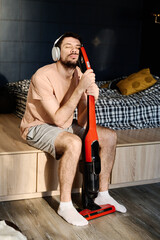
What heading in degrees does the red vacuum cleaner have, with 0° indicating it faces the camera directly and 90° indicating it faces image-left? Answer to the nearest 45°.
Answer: approximately 315°

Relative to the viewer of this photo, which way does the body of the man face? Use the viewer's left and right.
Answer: facing the viewer and to the right of the viewer

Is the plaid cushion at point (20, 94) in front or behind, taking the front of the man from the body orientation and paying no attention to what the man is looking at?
behind

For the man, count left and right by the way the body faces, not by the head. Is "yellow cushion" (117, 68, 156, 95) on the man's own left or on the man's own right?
on the man's own left

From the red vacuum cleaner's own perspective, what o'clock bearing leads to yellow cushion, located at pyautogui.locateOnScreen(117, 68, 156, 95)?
The yellow cushion is roughly at 8 o'clock from the red vacuum cleaner.

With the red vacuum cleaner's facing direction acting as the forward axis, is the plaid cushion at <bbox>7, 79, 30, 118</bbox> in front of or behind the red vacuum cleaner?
behind
